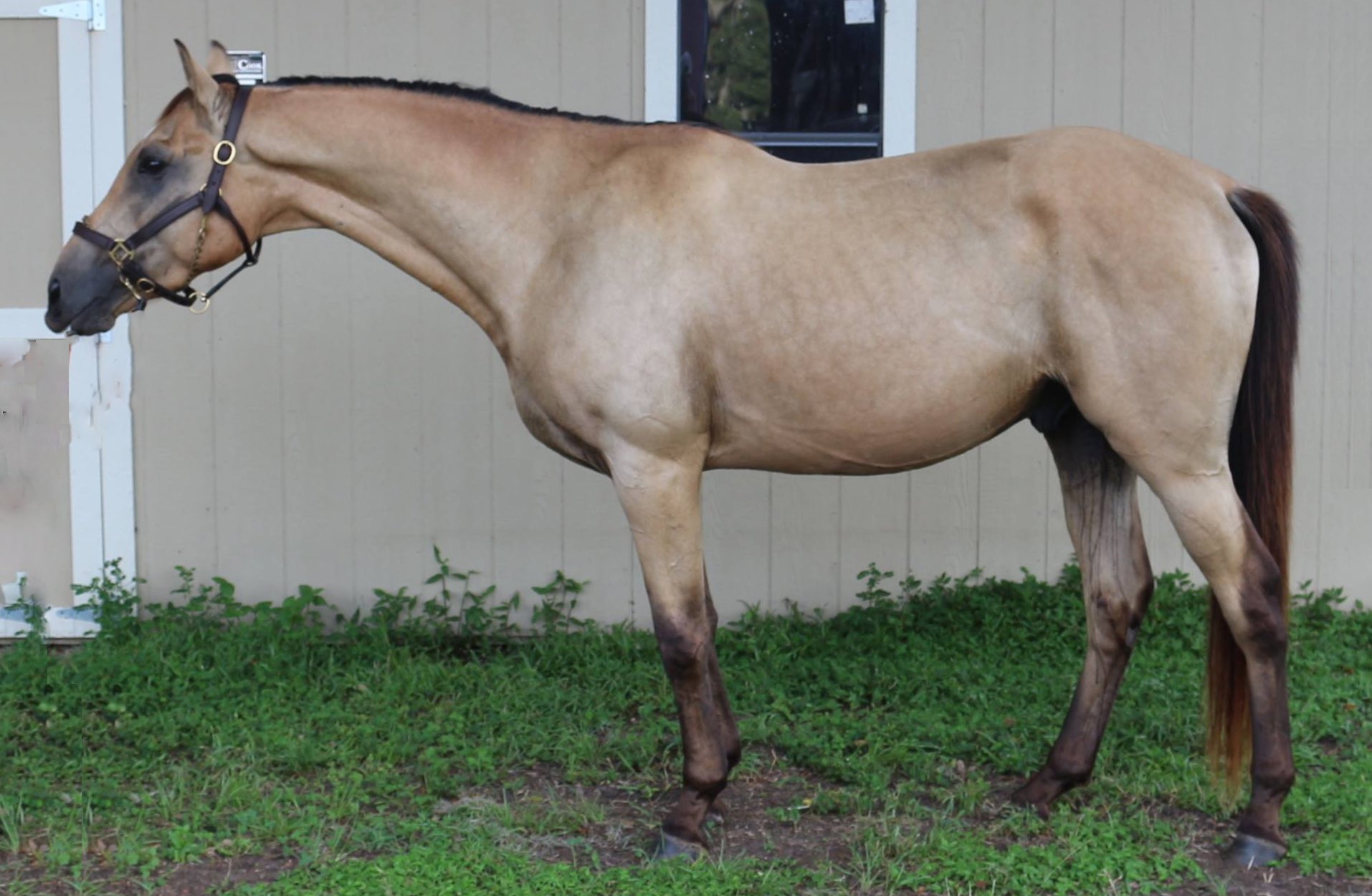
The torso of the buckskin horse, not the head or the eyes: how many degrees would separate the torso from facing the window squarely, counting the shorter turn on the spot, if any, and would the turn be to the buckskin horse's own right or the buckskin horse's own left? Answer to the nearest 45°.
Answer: approximately 90° to the buckskin horse's own right

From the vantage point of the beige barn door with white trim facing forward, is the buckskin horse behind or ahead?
ahead

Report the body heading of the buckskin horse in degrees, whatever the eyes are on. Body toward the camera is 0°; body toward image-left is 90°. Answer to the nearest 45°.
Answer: approximately 90°

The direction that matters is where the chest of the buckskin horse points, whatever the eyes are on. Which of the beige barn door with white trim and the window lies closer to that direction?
the beige barn door with white trim

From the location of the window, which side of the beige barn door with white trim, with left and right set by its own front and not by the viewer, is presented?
left

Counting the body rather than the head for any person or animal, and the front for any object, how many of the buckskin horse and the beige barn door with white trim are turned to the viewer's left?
1

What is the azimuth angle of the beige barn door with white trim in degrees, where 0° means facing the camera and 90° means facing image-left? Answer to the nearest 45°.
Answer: approximately 0°

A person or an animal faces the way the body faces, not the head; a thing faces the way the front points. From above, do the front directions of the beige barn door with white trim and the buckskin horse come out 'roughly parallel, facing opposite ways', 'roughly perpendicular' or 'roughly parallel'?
roughly perpendicular
